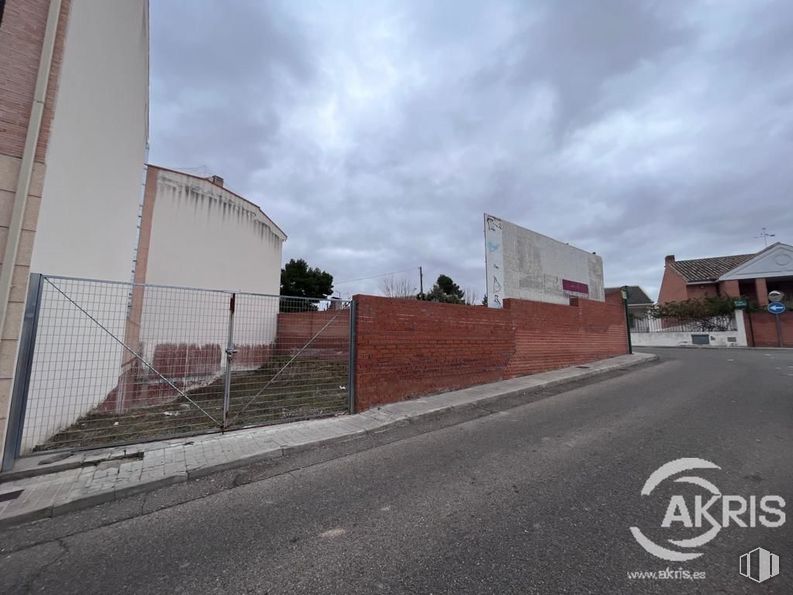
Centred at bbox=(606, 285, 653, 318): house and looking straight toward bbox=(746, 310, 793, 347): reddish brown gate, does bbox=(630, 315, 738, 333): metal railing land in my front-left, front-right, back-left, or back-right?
front-right

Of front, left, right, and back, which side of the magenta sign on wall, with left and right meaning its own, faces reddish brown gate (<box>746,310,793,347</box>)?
left

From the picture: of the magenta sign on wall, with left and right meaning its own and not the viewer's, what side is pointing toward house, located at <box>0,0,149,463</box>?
right

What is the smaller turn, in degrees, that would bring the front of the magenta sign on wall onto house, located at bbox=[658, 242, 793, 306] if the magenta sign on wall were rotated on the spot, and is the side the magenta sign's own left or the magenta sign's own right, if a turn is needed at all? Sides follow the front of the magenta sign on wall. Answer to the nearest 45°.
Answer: approximately 90° to the magenta sign's own left

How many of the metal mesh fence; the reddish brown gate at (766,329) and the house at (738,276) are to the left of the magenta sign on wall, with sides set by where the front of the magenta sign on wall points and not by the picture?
2

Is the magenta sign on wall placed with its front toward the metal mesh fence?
no

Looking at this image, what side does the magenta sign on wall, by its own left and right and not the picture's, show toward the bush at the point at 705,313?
left

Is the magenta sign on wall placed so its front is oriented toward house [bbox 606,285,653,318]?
no

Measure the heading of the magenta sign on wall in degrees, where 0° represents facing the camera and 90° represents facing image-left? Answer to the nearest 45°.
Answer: approximately 315°
